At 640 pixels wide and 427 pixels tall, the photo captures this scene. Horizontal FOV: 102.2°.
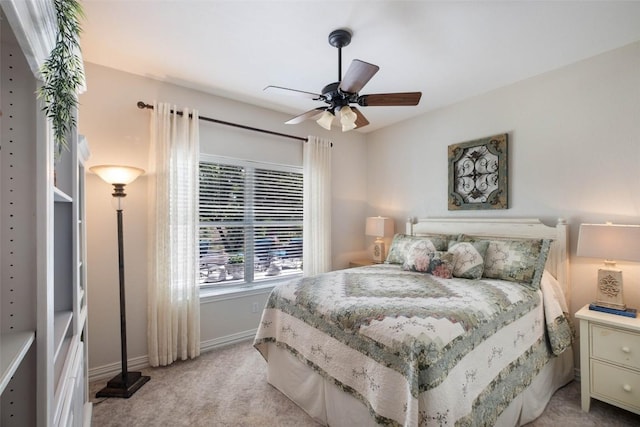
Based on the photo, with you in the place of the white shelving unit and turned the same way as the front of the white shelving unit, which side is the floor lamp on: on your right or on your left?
on your left

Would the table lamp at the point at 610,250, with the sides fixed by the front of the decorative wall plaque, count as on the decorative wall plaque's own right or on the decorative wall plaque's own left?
on the decorative wall plaque's own left

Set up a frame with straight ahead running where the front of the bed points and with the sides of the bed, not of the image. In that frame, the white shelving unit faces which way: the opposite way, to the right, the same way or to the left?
the opposite way

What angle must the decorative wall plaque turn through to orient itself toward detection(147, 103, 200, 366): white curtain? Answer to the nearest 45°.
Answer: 0° — it already faces it

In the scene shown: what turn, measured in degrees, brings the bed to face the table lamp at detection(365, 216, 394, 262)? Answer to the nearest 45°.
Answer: approximately 135° to its right

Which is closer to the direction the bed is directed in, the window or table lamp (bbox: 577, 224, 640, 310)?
the window

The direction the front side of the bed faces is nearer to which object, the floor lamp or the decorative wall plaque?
the floor lamp

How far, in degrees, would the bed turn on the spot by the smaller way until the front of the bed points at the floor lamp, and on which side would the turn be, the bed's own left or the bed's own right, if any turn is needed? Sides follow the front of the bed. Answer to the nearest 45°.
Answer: approximately 45° to the bed's own right

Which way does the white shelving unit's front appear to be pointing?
to the viewer's right

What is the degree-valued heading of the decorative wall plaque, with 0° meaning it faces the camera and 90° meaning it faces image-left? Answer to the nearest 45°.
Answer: approximately 45°

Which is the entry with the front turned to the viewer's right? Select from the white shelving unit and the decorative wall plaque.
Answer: the white shelving unit
